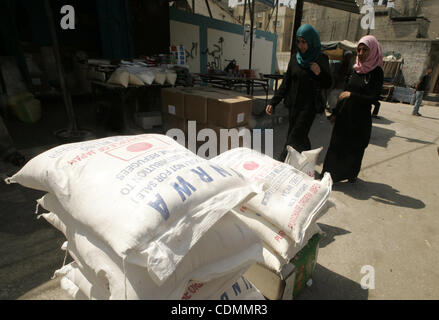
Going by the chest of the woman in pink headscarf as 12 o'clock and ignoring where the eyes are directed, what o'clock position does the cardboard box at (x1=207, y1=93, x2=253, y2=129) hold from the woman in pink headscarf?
The cardboard box is roughly at 1 o'clock from the woman in pink headscarf.

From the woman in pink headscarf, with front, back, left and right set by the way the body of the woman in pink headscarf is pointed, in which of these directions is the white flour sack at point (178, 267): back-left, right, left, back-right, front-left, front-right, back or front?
front-left

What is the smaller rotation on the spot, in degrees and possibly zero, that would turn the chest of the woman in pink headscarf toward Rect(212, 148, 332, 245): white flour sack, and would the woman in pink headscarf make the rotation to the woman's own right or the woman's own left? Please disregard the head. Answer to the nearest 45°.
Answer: approximately 45° to the woman's own left

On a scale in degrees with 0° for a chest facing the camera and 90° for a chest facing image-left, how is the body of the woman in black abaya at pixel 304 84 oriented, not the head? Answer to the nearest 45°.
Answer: approximately 45°

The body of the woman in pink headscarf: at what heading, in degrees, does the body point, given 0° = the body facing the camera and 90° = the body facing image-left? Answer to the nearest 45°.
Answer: approximately 45°

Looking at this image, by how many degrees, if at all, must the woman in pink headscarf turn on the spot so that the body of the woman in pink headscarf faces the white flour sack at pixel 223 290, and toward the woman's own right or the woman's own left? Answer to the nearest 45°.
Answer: approximately 45° to the woman's own left

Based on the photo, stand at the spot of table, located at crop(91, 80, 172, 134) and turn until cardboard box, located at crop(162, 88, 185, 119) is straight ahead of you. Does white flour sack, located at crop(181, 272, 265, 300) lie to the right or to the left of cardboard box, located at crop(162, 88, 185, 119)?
right

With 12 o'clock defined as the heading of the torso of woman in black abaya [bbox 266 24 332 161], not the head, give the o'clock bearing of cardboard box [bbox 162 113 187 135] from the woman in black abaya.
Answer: The cardboard box is roughly at 2 o'clock from the woman in black abaya.
